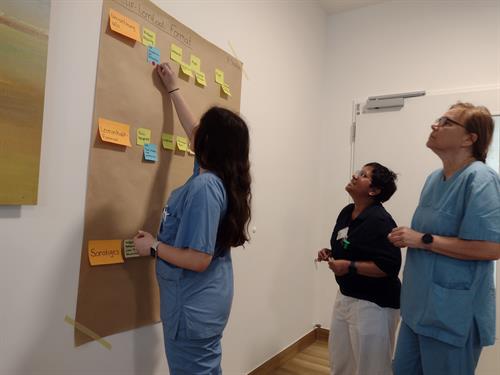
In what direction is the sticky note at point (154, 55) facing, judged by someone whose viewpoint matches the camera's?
facing the viewer and to the right of the viewer

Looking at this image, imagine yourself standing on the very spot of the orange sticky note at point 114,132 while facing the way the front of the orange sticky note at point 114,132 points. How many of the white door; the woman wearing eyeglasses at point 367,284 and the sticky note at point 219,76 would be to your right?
0

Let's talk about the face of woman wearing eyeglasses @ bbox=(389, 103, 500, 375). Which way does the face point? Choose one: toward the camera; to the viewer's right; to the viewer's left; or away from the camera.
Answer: to the viewer's left

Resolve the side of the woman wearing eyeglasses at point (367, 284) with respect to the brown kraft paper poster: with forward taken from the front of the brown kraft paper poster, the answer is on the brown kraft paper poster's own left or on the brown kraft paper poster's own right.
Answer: on the brown kraft paper poster's own left

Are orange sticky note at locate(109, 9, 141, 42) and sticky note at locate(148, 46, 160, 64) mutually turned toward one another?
no

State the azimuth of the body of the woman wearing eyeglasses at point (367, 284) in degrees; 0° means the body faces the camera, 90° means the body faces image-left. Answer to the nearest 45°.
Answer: approximately 45°

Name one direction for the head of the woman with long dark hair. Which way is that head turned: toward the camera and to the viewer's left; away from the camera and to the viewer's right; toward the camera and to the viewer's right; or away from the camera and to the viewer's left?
away from the camera and to the viewer's left

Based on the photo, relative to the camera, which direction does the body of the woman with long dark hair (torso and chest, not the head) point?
to the viewer's left

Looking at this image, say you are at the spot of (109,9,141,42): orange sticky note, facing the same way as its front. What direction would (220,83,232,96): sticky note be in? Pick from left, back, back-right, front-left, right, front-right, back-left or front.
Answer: left

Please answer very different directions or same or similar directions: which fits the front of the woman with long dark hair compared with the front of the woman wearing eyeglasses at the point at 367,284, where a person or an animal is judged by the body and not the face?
same or similar directions

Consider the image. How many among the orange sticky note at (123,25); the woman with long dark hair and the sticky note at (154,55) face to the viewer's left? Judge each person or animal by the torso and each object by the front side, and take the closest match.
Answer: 1

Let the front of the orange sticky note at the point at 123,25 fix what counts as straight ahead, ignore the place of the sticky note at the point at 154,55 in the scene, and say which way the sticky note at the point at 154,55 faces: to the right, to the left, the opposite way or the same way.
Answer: the same way

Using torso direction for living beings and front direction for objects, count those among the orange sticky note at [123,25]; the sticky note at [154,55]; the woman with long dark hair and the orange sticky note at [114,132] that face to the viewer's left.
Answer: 1

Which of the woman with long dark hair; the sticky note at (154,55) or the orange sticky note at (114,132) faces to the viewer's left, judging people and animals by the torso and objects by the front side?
the woman with long dark hair

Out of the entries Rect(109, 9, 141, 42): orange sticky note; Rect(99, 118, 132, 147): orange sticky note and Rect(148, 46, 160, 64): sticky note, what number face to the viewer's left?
0
